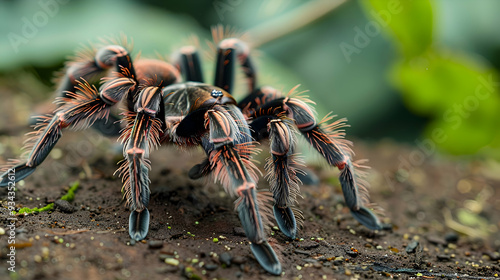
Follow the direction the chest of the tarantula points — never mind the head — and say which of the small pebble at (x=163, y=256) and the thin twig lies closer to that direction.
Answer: the small pebble

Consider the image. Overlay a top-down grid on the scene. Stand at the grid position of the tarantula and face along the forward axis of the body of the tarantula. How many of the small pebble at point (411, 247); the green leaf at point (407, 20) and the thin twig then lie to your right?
0

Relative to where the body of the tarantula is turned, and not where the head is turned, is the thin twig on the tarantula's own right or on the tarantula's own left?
on the tarantula's own left

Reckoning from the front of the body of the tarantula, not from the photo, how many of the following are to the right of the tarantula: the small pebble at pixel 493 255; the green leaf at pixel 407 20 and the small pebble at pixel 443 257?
0

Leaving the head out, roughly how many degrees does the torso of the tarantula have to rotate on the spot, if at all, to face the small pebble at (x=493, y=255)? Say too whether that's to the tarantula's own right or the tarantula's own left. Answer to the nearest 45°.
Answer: approximately 45° to the tarantula's own left

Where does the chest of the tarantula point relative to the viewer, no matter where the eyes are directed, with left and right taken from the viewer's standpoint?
facing the viewer and to the right of the viewer

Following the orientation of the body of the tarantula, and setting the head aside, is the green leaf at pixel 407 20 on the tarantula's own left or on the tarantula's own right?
on the tarantula's own left

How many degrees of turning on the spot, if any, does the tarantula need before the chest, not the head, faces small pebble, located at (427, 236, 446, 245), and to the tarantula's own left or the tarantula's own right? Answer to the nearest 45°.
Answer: approximately 45° to the tarantula's own left

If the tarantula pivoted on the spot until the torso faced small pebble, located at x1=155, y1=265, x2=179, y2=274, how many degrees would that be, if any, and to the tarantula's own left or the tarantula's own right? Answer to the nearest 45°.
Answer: approximately 45° to the tarantula's own right

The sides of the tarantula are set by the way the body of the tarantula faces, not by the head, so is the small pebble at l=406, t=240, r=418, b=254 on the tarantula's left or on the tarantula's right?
on the tarantula's left

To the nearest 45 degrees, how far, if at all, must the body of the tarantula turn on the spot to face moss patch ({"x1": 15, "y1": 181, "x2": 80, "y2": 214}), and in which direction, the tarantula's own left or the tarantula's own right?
approximately 135° to the tarantula's own right

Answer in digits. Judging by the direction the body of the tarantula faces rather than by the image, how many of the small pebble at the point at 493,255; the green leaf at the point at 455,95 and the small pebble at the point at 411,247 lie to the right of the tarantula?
0

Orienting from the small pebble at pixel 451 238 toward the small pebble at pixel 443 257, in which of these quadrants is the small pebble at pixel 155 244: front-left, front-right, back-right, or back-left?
front-right

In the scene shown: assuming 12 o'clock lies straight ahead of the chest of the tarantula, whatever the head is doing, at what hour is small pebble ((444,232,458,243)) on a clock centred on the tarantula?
The small pebble is roughly at 10 o'clock from the tarantula.

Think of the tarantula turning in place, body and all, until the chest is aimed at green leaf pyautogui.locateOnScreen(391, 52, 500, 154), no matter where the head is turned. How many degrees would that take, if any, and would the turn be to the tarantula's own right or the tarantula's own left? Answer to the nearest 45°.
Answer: approximately 90° to the tarantula's own left
